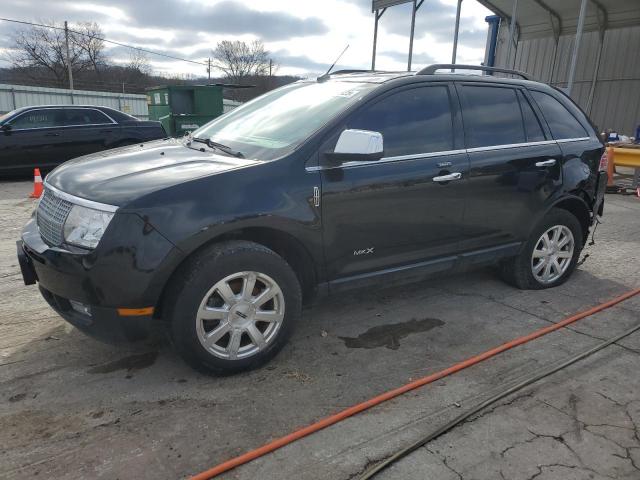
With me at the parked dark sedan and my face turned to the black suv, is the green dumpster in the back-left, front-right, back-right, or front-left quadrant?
back-left

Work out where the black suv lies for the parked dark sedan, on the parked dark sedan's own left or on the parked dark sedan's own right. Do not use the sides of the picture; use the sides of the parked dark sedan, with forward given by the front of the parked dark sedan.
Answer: on the parked dark sedan's own left

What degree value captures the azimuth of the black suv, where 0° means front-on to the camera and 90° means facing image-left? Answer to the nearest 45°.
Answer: approximately 45°

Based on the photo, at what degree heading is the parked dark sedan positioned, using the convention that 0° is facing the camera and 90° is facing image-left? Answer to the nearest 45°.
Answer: approximately 90°

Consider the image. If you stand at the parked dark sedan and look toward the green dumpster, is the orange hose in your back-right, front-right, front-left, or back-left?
back-right

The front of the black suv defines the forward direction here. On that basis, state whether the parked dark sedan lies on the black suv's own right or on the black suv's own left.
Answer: on the black suv's own right

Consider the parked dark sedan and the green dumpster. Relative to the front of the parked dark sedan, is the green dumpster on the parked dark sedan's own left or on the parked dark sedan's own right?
on the parked dark sedan's own right

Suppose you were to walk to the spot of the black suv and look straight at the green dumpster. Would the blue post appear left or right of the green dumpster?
right
